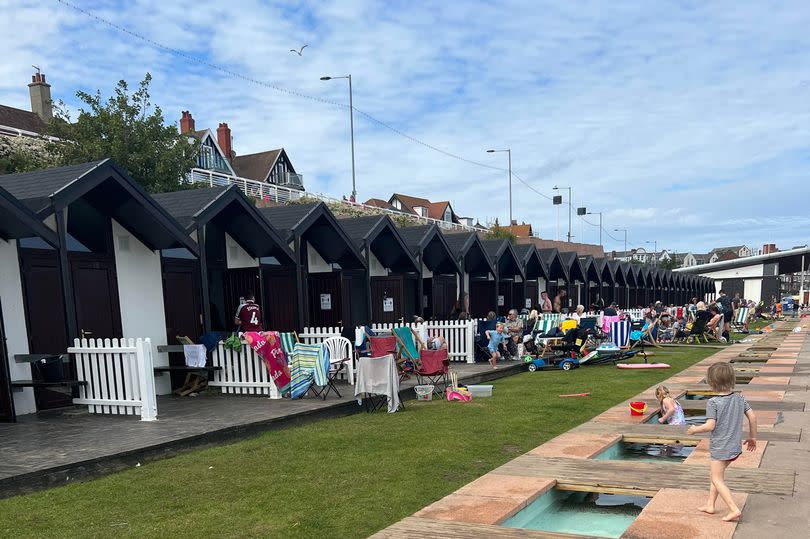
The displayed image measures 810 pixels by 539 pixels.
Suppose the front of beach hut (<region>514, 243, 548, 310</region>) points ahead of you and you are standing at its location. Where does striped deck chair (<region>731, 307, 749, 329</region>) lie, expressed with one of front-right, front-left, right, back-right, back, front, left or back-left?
left

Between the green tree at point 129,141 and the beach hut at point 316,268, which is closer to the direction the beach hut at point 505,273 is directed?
the beach hut

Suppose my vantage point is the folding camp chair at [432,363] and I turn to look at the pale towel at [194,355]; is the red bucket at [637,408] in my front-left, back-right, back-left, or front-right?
back-left

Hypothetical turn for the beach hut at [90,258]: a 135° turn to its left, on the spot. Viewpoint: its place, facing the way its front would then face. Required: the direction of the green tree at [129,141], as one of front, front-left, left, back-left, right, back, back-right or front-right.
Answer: front

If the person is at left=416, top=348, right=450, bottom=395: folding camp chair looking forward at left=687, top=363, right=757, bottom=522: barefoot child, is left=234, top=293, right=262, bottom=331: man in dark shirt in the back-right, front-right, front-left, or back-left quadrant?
back-right

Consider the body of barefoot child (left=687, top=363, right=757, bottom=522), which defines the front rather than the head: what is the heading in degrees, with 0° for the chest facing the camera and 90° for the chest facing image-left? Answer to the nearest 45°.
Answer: approximately 135°

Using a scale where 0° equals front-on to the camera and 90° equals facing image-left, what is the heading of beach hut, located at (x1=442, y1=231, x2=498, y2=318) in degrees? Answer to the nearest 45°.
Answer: approximately 315°

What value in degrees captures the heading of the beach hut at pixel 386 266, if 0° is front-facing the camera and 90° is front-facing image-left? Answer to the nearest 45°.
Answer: approximately 315°

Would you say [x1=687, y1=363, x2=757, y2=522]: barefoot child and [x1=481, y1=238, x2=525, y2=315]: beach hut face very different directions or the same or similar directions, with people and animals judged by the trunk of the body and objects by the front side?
very different directions

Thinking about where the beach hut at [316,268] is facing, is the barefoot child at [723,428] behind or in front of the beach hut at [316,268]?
in front

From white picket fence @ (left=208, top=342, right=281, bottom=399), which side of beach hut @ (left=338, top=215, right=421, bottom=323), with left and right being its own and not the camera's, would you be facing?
right
